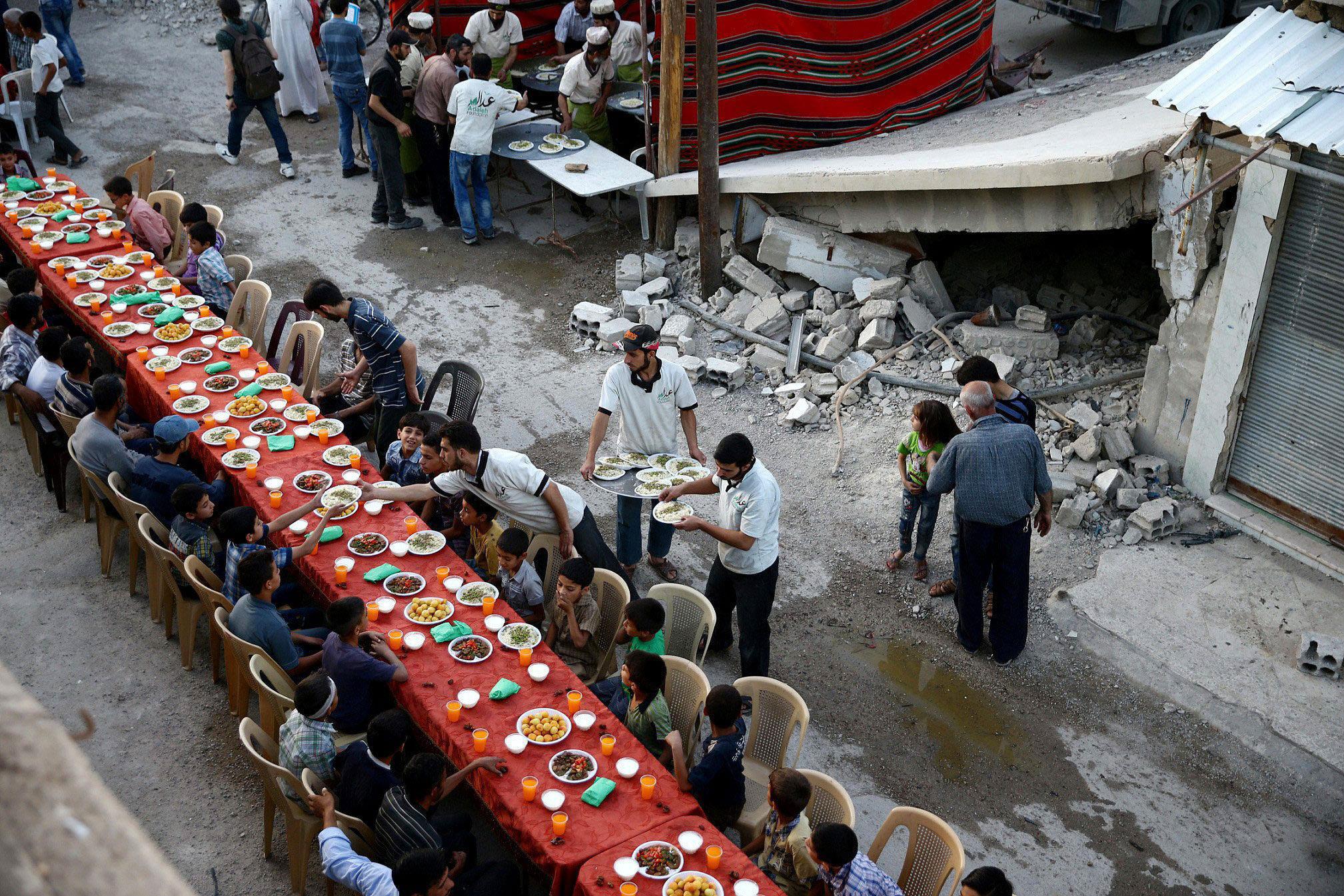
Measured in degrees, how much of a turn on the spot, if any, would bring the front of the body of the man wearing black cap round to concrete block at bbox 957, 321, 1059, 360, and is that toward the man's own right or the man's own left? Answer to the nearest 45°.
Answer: approximately 135° to the man's own left

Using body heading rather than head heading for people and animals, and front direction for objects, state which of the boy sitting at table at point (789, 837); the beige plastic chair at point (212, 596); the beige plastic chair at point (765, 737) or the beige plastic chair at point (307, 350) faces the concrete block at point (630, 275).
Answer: the beige plastic chair at point (212, 596)

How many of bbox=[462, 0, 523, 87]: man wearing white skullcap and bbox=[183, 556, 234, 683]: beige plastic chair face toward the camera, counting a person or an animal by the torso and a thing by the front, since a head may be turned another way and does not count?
1

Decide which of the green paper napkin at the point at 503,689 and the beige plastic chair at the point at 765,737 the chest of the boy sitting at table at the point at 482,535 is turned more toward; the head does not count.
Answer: the green paper napkin

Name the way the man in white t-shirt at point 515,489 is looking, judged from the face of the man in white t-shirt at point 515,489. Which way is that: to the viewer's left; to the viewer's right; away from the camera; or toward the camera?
to the viewer's left

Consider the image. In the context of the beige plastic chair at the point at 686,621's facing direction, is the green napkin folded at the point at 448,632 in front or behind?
in front

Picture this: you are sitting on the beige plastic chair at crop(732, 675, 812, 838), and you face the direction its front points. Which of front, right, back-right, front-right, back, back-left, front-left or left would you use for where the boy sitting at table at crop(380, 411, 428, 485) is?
right

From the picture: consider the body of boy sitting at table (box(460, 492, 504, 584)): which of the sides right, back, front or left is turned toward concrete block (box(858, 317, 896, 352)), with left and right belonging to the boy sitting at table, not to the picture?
back

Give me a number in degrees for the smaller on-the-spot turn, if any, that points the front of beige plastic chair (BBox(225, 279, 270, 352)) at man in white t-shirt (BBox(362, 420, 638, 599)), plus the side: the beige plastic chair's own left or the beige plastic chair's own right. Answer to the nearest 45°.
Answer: approximately 45° to the beige plastic chair's own left

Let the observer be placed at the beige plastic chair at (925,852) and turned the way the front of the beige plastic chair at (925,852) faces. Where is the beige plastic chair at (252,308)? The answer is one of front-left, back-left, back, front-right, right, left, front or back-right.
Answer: right

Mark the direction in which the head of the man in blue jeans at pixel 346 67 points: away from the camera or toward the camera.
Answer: away from the camera

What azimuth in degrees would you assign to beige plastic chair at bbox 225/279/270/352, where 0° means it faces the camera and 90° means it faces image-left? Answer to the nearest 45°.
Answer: approximately 45°

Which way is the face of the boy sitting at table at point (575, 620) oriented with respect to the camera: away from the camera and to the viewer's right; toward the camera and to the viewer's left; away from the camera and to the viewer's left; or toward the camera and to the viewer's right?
toward the camera and to the viewer's left
